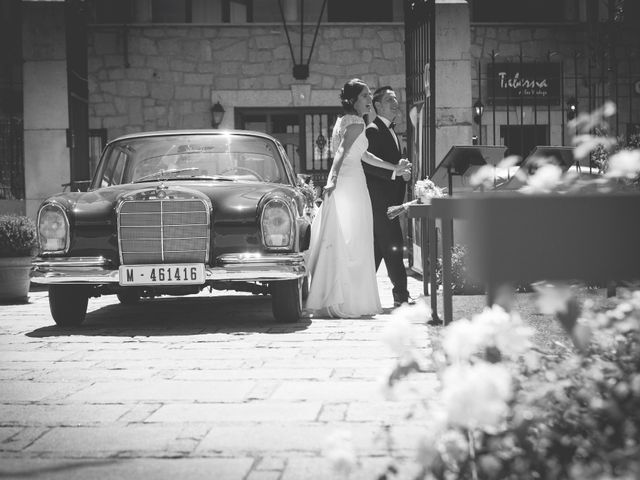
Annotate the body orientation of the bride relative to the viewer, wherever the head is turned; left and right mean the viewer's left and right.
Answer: facing to the right of the viewer

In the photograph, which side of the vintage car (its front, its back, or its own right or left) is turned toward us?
front

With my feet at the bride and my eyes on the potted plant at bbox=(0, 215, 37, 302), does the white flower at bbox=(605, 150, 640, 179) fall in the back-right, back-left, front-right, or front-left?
back-left

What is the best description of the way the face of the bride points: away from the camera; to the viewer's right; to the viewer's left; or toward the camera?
to the viewer's right

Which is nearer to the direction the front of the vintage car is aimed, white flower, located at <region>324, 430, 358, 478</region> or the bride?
the white flower

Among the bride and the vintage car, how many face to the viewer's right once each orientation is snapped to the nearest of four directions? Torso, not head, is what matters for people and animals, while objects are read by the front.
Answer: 1

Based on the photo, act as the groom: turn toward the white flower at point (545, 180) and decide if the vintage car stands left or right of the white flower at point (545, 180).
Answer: right

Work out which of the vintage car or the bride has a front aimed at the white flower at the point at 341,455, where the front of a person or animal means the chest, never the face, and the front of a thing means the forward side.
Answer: the vintage car
